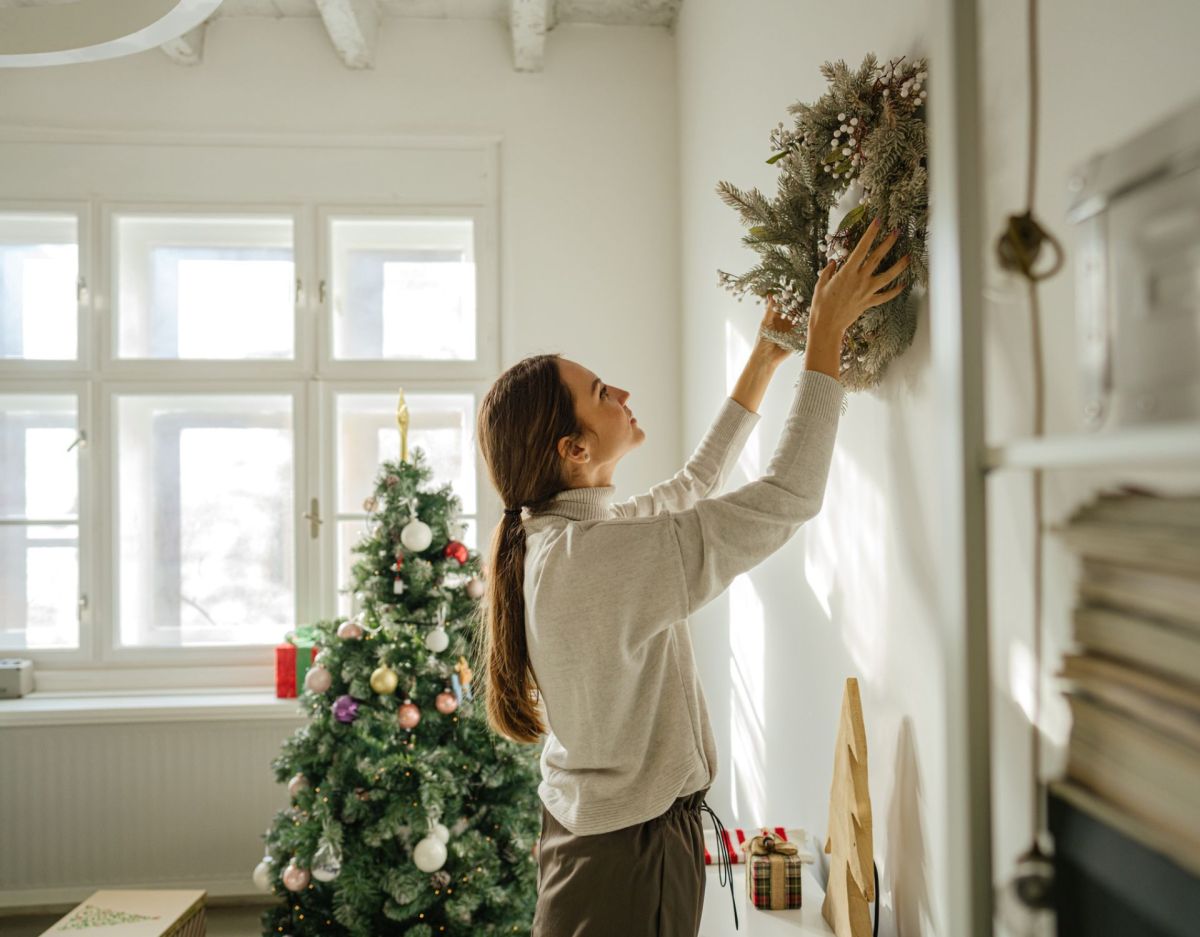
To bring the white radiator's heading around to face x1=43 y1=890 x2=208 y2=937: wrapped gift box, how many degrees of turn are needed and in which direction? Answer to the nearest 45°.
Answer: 0° — it already faces it

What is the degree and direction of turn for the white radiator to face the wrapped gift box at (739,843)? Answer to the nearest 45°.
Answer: approximately 45° to its left

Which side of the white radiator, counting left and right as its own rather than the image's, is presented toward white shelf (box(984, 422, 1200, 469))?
front

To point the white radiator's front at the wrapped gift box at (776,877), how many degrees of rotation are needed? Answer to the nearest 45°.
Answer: approximately 45° to its left

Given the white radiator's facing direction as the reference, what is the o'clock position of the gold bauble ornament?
The gold bauble ornament is roughly at 11 o'clock from the white radiator.

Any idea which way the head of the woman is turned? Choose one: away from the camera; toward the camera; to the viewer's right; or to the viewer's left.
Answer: to the viewer's right

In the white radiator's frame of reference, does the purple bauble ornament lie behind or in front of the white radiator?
in front

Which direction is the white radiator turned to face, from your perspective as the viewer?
facing the viewer

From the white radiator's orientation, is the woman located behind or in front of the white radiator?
in front
